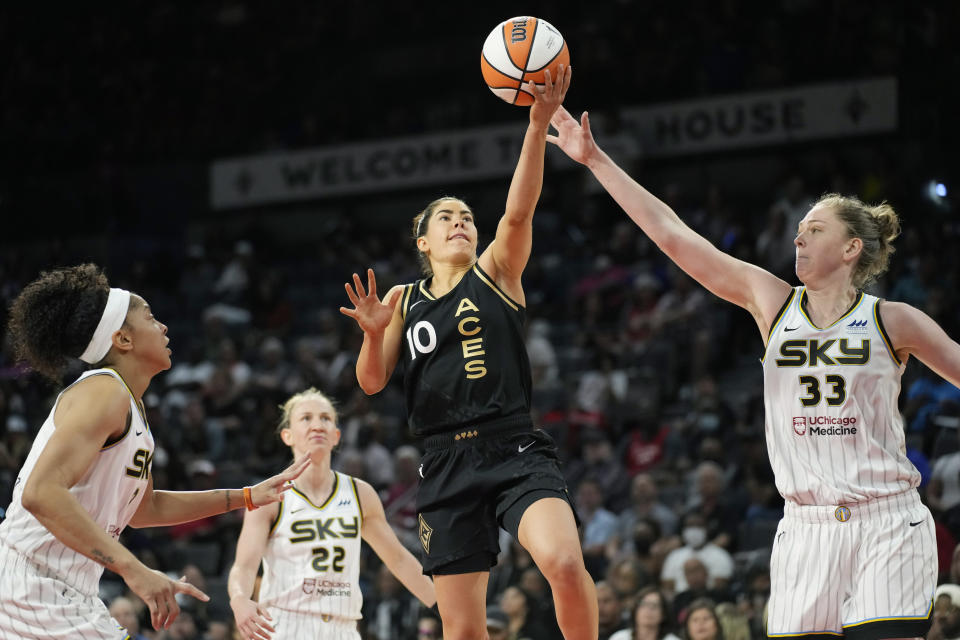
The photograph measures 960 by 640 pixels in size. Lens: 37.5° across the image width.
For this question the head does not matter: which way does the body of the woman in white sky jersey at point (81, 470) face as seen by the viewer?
to the viewer's right

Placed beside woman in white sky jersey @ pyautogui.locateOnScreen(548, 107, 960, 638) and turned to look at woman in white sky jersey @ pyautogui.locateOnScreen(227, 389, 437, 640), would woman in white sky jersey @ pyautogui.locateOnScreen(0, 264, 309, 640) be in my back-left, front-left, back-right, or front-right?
front-left

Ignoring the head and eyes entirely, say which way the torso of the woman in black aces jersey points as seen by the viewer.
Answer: toward the camera

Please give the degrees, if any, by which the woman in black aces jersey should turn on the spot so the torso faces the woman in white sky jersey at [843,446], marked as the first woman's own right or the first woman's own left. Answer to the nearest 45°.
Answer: approximately 45° to the first woman's own left

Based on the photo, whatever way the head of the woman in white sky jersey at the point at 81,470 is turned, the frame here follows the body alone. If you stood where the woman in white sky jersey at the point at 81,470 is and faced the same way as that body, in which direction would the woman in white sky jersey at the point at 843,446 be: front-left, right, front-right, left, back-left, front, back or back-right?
front

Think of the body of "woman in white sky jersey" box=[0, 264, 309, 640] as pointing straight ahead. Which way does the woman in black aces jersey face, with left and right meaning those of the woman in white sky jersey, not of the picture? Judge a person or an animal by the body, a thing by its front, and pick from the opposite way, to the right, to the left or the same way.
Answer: to the right

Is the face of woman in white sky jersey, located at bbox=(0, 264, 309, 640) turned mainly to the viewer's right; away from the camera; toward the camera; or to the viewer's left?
to the viewer's right

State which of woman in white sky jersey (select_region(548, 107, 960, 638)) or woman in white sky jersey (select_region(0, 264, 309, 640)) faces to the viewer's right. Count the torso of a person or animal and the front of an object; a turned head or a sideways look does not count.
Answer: woman in white sky jersey (select_region(0, 264, 309, 640))

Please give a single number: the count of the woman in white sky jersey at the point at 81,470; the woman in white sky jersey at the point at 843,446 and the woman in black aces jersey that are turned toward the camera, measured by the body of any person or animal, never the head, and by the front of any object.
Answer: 2

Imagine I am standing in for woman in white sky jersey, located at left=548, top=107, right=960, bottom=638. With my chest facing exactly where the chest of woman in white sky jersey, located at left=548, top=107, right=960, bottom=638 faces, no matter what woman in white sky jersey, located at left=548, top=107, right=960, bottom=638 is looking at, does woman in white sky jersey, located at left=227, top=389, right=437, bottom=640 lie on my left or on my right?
on my right

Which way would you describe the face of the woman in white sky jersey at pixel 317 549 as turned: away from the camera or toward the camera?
toward the camera

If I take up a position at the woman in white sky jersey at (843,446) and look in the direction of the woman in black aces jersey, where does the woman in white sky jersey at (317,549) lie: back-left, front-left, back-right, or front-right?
front-right

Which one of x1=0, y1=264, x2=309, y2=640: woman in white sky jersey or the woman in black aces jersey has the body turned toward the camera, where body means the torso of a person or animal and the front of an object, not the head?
the woman in black aces jersey

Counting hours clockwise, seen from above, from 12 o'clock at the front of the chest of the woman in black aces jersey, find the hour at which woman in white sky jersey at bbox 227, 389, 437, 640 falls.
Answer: The woman in white sky jersey is roughly at 5 o'clock from the woman in black aces jersey.

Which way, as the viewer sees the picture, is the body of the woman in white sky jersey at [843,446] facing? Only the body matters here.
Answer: toward the camera
